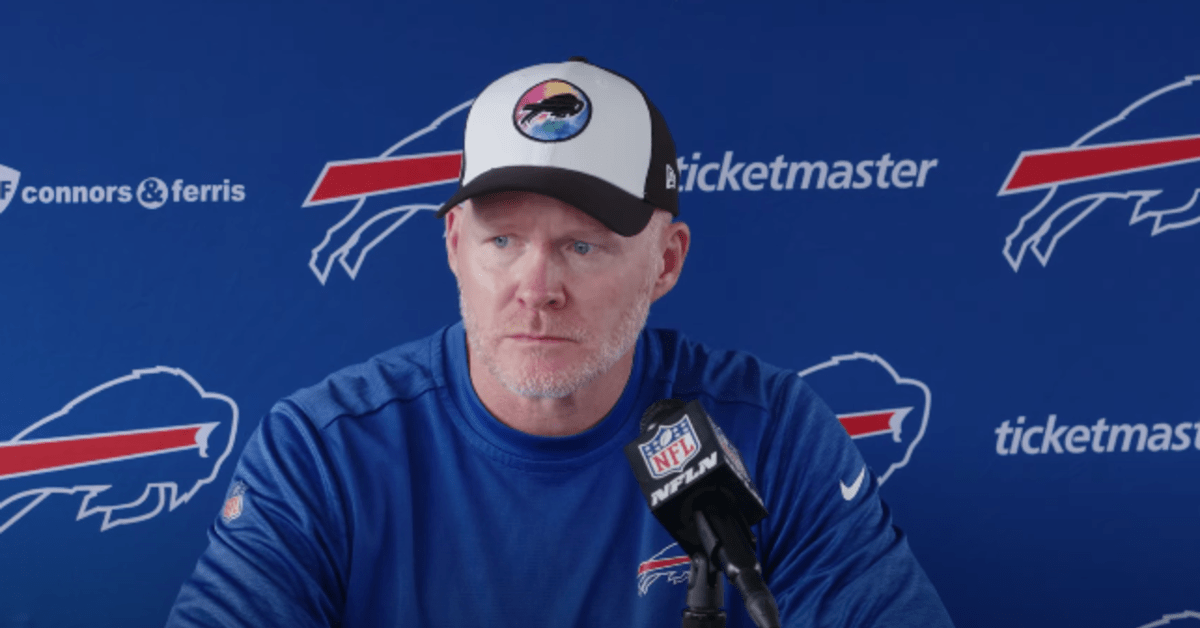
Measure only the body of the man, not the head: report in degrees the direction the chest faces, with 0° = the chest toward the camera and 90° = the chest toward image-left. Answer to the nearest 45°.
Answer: approximately 0°
